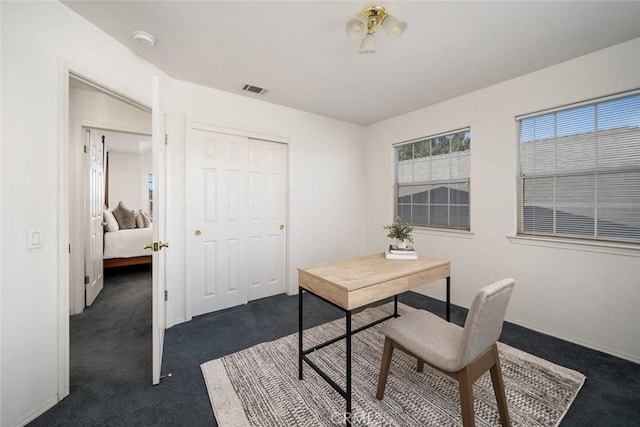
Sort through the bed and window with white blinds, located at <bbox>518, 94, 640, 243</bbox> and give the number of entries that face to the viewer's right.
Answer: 0

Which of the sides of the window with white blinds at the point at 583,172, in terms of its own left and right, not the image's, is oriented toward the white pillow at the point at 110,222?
front

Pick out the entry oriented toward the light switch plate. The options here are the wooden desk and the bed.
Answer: the bed

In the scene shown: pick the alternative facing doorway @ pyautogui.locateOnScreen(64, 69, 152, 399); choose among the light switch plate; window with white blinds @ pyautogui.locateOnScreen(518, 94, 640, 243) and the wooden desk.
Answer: the window with white blinds

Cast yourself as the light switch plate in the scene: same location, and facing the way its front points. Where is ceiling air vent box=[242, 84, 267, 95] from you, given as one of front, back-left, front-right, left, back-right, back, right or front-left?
front-left

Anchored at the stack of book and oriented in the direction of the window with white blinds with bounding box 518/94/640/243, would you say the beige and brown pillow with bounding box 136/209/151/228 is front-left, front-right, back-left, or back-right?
back-left

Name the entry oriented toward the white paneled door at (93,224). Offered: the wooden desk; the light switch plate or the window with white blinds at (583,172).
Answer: the window with white blinds

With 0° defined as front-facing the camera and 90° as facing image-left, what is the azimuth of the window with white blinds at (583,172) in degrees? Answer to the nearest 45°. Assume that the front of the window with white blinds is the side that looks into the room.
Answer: approximately 45°

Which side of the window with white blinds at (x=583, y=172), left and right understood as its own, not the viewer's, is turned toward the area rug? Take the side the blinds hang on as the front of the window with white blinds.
front
